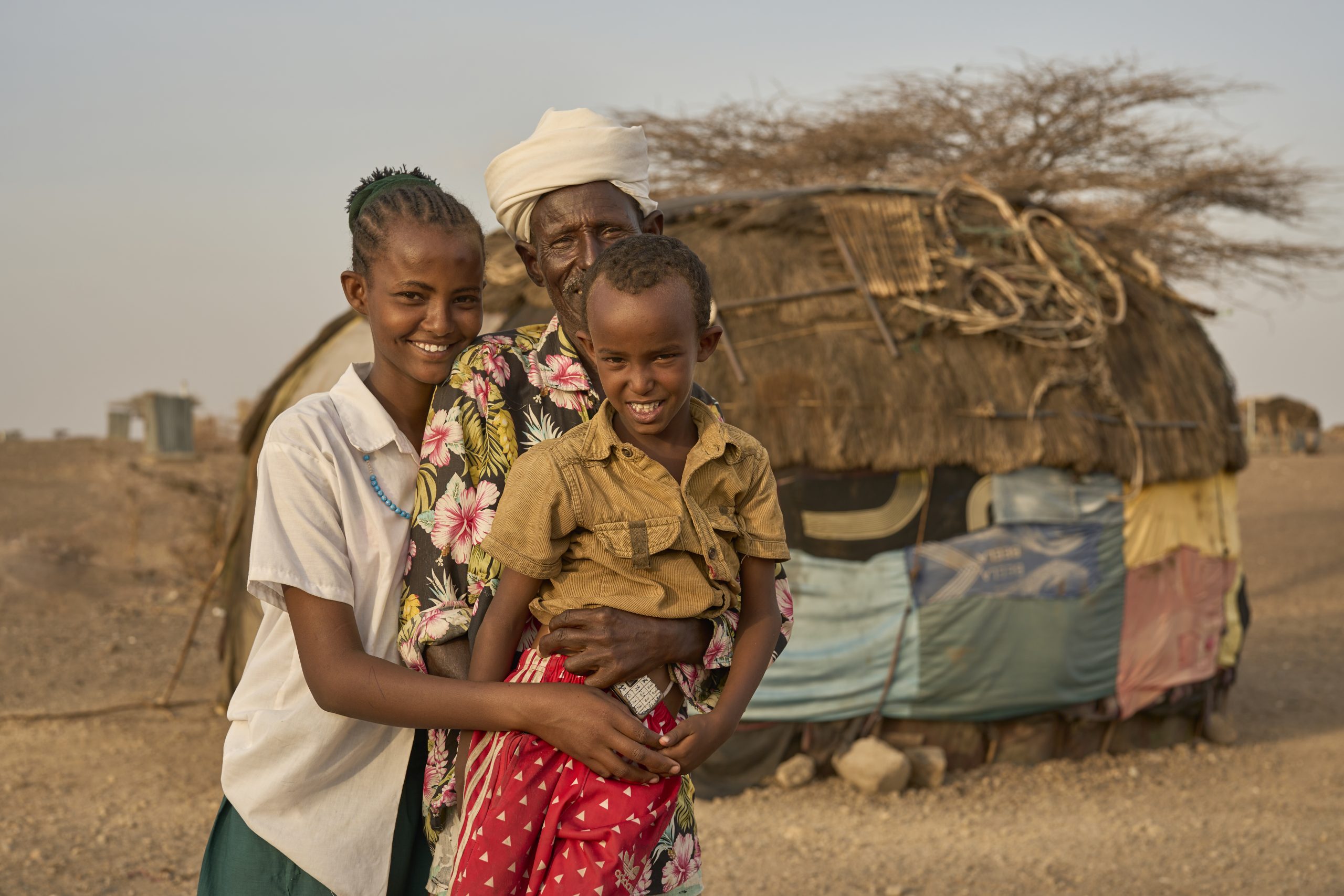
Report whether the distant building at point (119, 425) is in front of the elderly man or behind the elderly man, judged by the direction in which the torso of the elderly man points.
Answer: behind

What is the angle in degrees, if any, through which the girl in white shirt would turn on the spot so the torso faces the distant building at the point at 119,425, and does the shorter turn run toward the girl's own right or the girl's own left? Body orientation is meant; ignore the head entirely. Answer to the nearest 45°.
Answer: approximately 135° to the girl's own left

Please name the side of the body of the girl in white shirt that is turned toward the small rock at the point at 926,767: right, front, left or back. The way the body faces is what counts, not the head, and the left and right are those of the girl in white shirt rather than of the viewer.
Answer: left

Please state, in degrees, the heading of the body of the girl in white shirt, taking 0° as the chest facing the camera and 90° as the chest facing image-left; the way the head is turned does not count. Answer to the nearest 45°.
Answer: approximately 315°

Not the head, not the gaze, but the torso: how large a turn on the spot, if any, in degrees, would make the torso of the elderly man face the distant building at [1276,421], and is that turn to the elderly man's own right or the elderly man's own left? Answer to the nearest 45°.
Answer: approximately 135° to the elderly man's own left

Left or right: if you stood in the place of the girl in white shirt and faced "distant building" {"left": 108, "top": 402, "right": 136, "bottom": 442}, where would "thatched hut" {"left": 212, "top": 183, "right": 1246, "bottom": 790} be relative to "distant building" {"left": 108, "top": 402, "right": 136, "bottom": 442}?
right

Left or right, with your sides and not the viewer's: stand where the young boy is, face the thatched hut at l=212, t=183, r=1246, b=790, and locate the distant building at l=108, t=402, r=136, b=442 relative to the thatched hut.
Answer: left

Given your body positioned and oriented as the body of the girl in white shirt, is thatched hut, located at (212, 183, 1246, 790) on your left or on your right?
on your left
